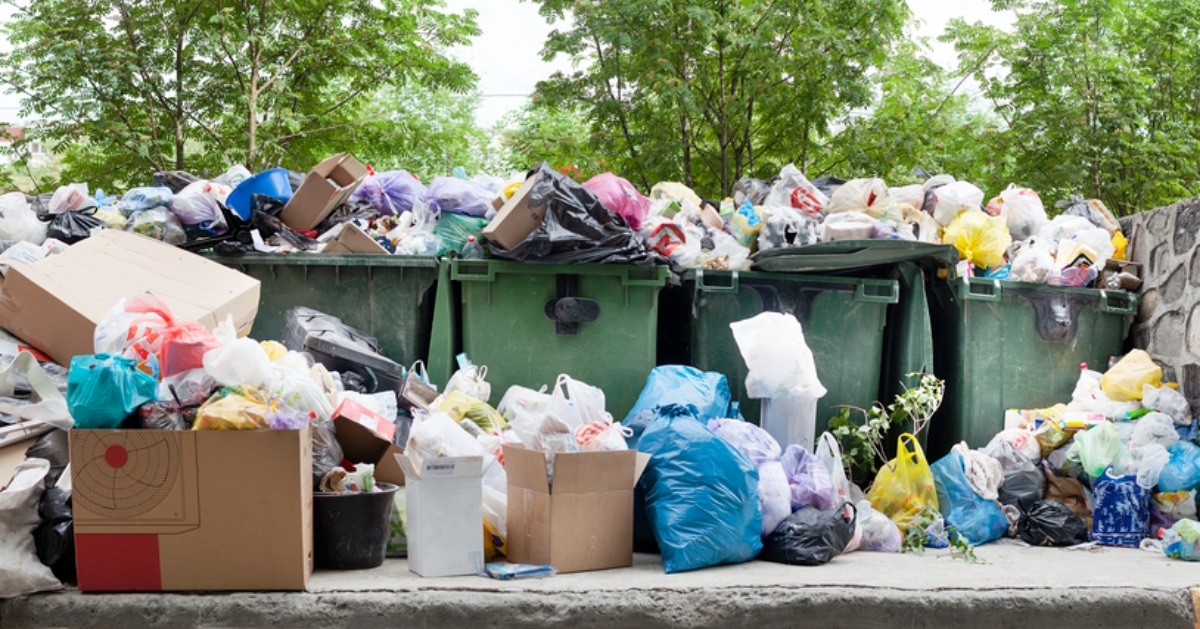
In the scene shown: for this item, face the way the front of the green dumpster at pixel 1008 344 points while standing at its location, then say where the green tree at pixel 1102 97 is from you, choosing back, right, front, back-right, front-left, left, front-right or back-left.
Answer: back

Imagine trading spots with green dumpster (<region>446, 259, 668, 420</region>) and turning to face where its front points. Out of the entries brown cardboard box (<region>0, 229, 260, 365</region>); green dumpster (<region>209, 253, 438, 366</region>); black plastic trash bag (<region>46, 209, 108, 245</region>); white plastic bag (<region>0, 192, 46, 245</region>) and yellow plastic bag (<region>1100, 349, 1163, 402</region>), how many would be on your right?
4

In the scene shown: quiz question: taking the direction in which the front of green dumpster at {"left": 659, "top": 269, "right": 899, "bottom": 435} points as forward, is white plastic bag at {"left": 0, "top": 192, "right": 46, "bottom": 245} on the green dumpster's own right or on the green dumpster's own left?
on the green dumpster's own right

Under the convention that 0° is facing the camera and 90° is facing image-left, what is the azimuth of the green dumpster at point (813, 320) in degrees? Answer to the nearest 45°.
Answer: approximately 0°

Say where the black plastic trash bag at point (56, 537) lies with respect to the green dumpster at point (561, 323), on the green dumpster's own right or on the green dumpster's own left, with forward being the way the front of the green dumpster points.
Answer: on the green dumpster's own right

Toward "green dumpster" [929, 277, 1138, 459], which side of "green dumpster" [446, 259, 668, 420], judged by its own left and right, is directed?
left

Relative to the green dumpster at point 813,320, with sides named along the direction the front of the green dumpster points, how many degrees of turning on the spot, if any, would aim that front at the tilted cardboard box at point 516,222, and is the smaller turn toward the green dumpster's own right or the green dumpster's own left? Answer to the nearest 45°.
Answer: approximately 45° to the green dumpster's own right

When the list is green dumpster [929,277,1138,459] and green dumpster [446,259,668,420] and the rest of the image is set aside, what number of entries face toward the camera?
2

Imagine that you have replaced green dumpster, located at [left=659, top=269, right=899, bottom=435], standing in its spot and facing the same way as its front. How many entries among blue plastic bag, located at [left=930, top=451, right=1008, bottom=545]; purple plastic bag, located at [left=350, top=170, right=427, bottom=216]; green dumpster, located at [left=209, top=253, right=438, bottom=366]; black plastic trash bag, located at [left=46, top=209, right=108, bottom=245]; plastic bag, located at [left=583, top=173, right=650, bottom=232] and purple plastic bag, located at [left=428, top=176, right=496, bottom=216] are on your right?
5

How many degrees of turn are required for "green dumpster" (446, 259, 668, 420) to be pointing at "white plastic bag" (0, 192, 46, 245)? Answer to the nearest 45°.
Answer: approximately 90° to its right
